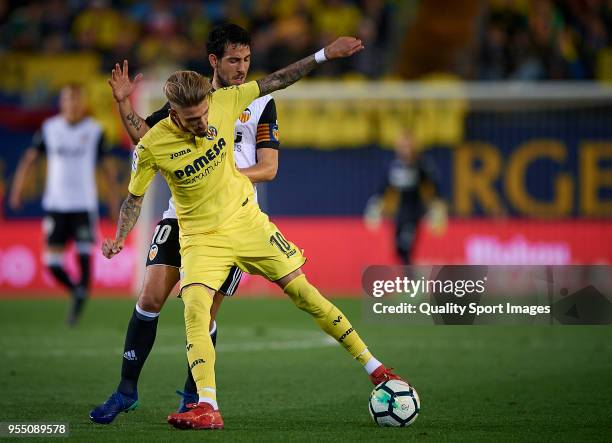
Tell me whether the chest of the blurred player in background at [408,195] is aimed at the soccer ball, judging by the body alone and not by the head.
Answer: yes

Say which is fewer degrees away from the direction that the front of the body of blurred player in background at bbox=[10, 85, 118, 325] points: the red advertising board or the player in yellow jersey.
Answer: the player in yellow jersey

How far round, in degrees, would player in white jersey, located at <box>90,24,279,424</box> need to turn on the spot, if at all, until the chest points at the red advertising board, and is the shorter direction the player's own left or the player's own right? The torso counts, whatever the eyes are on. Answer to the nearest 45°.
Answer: approximately 180°

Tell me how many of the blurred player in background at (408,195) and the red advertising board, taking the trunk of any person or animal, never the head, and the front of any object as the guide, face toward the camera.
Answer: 2
